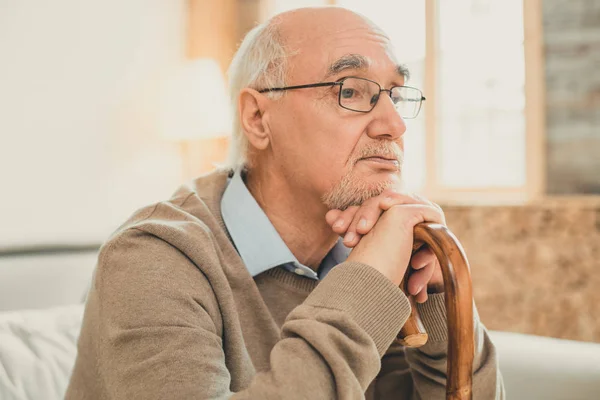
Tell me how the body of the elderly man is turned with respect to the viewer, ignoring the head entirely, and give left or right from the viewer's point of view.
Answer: facing the viewer and to the right of the viewer

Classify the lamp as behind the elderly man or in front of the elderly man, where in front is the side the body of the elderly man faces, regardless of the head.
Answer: behind

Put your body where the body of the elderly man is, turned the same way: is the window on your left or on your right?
on your left
